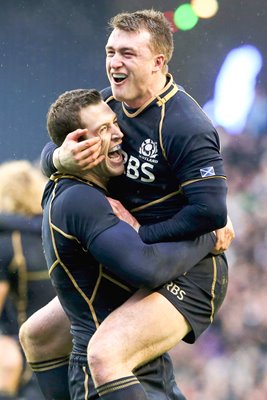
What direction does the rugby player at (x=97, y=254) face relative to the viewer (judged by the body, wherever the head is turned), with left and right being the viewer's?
facing to the right of the viewer

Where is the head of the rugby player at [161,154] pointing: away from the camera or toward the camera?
toward the camera

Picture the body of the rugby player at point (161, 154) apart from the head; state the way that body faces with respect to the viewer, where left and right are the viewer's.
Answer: facing the viewer and to the left of the viewer

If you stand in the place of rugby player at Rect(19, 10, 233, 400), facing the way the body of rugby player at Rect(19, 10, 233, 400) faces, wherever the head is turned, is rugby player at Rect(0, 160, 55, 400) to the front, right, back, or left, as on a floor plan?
right
